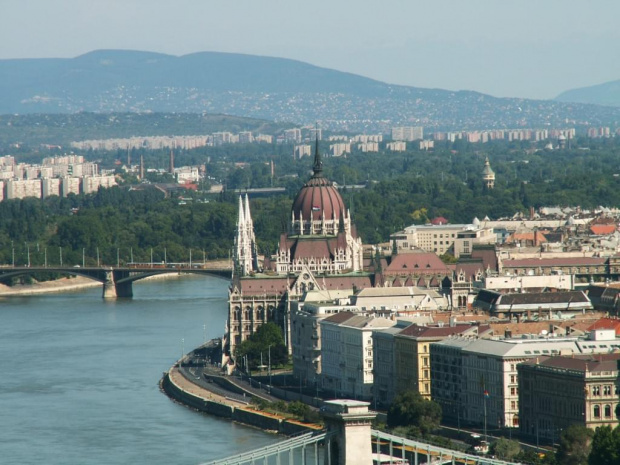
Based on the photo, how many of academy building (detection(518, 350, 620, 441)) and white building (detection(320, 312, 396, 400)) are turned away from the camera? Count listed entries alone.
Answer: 0

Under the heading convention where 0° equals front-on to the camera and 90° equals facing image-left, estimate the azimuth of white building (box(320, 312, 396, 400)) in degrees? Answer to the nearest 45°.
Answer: approximately 45°

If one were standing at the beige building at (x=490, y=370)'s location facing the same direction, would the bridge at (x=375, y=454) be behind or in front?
in front
